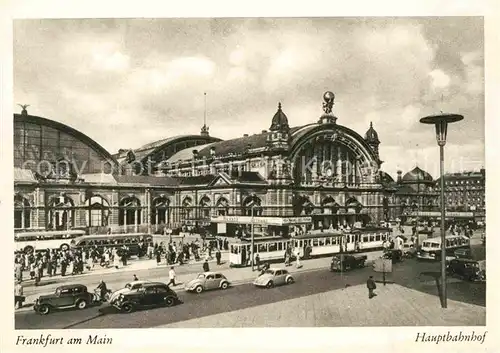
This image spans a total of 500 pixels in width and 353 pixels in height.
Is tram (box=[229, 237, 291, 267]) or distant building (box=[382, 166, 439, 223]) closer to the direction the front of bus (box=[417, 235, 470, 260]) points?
the tram

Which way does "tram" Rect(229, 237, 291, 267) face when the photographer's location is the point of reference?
facing the viewer and to the left of the viewer

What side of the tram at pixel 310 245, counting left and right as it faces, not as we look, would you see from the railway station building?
right

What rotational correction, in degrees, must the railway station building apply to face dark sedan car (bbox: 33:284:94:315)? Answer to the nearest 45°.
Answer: approximately 45° to its right

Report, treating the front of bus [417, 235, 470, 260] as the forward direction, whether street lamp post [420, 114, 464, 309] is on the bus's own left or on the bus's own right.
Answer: on the bus's own left

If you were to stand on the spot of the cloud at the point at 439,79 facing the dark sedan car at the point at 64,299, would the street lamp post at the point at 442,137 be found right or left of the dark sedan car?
left
